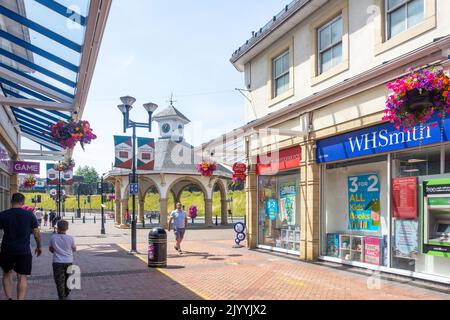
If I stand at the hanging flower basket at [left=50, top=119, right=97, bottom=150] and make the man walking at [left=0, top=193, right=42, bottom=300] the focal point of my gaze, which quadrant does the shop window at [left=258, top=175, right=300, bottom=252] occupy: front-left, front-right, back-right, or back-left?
back-left

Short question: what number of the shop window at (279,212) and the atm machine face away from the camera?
0

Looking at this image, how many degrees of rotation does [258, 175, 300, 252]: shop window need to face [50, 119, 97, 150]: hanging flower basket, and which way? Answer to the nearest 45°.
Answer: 0° — it already faces it

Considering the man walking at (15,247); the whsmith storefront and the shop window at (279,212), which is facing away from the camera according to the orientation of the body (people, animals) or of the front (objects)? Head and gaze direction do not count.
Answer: the man walking

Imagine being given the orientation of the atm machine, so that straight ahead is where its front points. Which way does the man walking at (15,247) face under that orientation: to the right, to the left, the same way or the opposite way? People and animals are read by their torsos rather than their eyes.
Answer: to the right

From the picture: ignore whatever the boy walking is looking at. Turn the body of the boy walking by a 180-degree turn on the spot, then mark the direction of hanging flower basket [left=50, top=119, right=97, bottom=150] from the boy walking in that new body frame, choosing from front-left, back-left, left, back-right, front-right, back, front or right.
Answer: back

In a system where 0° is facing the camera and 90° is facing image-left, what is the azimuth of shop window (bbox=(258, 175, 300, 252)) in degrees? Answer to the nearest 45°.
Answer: approximately 45°

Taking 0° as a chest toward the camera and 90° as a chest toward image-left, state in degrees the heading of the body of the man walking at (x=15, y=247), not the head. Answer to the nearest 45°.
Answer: approximately 180°

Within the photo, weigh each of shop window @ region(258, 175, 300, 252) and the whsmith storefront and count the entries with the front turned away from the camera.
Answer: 0

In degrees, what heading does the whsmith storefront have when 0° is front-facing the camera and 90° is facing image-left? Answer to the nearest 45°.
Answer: approximately 45°

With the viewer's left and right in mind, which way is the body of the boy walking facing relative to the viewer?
facing away from the viewer

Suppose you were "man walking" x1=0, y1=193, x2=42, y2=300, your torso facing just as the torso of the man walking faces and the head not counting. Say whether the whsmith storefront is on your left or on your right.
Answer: on your right

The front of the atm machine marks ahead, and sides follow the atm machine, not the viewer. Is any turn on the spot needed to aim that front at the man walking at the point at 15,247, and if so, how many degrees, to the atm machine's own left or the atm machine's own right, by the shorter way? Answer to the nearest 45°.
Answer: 0° — it already faces them

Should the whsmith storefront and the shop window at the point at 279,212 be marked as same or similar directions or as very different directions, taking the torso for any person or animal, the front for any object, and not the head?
same or similar directions

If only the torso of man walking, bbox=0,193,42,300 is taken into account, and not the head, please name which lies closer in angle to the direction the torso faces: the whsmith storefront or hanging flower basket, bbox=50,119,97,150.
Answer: the hanging flower basket

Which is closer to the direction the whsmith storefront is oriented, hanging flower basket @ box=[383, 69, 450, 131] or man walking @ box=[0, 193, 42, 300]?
the man walking
